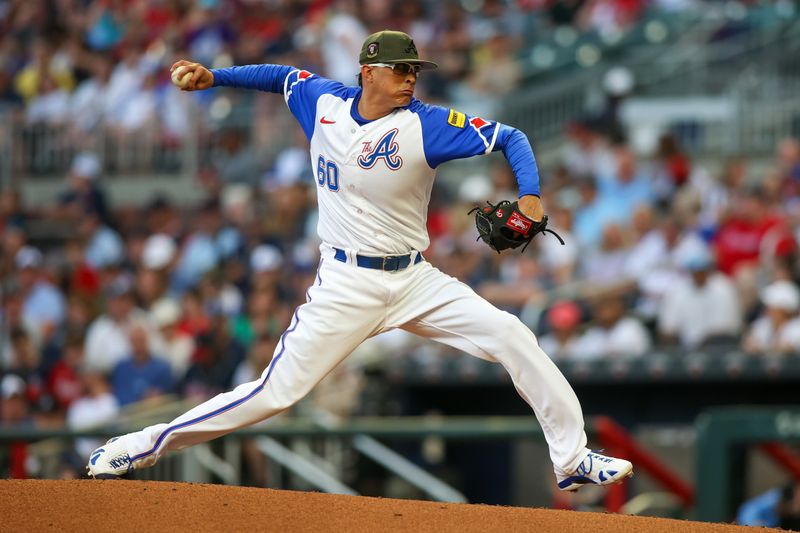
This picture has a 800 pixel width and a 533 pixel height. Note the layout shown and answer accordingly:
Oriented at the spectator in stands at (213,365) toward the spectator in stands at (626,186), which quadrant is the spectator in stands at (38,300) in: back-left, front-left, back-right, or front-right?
back-left

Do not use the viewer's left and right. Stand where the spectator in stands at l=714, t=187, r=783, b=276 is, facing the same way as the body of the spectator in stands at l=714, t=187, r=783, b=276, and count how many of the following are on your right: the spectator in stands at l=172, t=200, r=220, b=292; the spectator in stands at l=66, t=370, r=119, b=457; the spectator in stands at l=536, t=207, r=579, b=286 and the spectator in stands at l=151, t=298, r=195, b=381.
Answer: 4

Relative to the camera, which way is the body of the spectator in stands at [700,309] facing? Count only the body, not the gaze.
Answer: toward the camera

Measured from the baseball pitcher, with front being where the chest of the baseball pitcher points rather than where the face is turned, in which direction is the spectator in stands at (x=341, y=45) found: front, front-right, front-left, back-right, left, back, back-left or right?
back

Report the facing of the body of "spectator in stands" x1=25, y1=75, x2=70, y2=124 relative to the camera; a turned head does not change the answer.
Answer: toward the camera

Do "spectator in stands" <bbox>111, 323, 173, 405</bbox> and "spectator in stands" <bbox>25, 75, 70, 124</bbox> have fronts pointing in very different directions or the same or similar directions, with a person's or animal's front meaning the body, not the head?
same or similar directions

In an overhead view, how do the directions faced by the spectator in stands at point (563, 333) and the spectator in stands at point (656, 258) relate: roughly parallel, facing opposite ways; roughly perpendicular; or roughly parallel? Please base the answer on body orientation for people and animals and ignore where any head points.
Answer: roughly parallel

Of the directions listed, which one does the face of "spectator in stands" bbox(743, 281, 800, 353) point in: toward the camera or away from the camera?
toward the camera

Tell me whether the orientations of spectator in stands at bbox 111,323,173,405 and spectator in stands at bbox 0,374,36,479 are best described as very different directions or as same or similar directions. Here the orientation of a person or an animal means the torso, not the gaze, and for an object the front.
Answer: same or similar directions

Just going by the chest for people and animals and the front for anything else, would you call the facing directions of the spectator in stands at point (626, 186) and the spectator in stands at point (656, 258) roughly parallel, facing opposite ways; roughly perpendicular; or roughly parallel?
roughly parallel

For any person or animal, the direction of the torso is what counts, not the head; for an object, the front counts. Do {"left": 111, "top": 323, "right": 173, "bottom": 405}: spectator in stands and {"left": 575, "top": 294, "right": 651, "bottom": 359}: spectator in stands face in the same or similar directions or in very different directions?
same or similar directions

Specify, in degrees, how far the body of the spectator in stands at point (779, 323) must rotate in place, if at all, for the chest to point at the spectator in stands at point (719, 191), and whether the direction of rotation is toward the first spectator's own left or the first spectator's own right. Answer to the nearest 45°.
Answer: approximately 180°

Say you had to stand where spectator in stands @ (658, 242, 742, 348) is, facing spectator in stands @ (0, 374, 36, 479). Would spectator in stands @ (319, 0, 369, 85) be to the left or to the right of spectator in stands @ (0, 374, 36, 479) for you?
right

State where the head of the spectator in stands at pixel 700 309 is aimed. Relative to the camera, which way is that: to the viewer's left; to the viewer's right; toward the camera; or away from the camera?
toward the camera

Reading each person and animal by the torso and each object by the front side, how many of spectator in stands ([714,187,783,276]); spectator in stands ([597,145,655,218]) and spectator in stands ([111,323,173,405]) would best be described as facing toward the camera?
3
